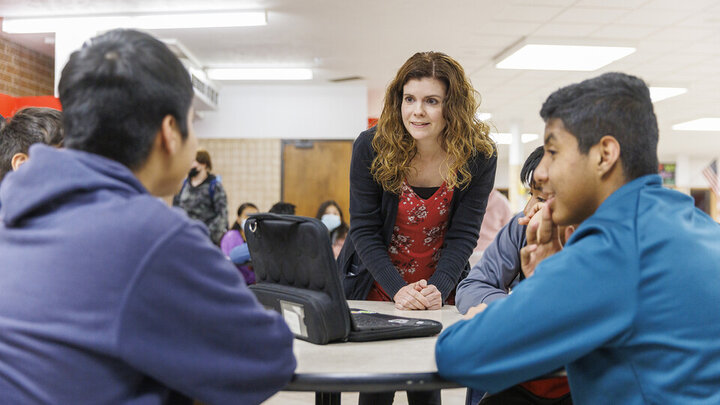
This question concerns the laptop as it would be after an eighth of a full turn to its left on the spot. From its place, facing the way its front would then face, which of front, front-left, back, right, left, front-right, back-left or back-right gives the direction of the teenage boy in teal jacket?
back-right

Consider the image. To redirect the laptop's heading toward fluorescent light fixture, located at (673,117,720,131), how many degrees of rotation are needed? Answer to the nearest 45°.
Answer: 0° — it already faces it

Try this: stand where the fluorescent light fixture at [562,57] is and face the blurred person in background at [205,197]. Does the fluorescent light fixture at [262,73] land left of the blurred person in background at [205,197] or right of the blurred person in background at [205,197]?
right

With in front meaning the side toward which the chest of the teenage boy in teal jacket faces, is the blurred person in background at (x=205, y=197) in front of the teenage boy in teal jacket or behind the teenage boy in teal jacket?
in front

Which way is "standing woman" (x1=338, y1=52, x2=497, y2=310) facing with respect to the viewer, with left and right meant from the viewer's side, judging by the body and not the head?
facing the viewer

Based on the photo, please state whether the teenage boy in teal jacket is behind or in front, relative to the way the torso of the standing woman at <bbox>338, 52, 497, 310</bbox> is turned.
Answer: in front

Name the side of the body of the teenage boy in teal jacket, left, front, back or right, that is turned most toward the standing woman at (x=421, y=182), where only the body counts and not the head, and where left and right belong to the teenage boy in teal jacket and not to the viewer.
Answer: front

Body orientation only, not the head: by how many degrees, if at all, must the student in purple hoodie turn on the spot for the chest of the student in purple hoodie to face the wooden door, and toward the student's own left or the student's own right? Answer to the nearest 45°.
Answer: approximately 45° to the student's own left

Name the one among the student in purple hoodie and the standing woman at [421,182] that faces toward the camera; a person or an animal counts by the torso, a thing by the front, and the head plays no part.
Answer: the standing woman

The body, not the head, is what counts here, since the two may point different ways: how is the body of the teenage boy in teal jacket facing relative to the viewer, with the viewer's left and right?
facing away from the viewer and to the left of the viewer

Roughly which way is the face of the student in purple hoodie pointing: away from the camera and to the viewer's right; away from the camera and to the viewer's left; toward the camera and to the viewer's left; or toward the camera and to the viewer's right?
away from the camera and to the viewer's right

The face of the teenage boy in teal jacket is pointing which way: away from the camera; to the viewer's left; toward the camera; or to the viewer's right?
to the viewer's left

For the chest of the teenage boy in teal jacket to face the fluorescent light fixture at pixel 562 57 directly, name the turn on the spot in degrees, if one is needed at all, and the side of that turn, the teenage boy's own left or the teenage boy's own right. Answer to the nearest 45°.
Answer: approximately 45° to the teenage boy's own right

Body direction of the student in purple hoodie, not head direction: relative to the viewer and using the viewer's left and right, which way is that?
facing away from the viewer and to the right of the viewer

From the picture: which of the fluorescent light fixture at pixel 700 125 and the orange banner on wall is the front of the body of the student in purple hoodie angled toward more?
the fluorescent light fixture

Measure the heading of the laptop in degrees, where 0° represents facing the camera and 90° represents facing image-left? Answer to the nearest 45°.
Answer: approximately 225°
